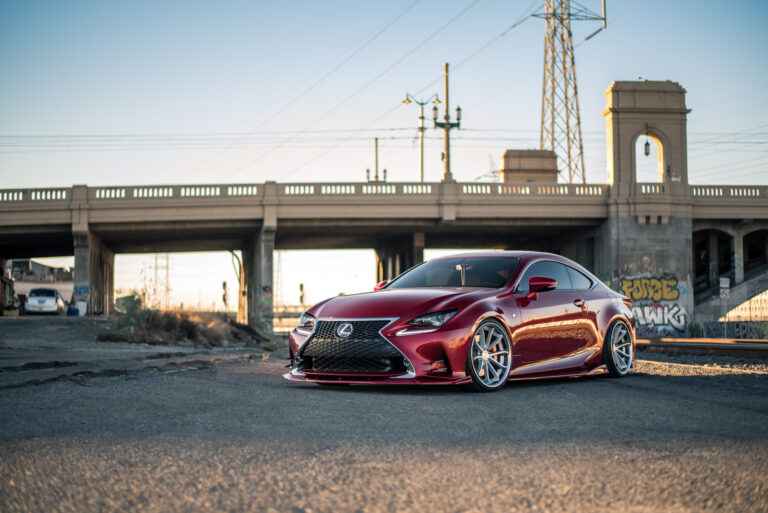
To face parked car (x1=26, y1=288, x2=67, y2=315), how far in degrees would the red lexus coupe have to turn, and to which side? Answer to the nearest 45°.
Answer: approximately 90° to its right

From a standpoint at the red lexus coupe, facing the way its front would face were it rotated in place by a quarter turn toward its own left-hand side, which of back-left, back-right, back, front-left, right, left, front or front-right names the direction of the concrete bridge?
back-left

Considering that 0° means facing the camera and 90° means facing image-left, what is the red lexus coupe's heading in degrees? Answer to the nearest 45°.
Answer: approximately 45°
